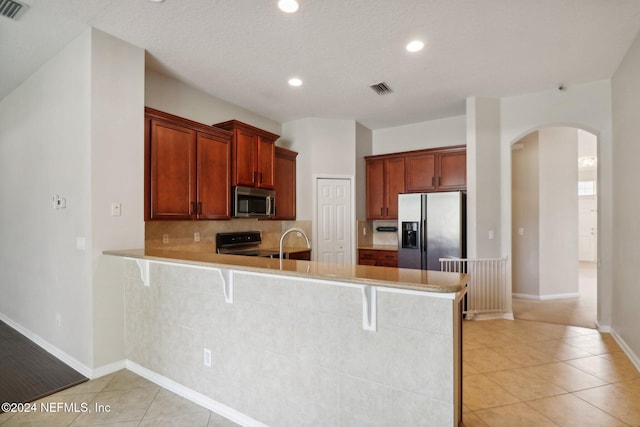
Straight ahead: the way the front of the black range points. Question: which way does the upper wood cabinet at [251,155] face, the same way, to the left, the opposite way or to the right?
the same way

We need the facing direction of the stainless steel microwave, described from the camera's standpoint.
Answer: facing the viewer and to the right of the viewer

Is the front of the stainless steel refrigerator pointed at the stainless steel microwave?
no

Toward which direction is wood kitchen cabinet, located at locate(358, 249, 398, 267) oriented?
toward the camera

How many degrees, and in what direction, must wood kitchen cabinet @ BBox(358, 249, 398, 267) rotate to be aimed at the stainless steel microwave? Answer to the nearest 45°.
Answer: approximately 45° to its right

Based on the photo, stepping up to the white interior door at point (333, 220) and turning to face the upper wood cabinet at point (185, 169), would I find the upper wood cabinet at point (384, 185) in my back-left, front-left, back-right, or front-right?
back-left

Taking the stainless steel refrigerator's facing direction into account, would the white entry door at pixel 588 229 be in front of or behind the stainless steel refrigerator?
behind

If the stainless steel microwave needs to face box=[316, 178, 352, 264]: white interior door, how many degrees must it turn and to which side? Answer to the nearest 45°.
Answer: approximately 90° to its left

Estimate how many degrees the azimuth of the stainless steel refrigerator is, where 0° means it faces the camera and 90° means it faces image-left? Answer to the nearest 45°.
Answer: approximately 0°

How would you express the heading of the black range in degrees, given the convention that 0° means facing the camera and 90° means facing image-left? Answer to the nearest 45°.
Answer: approximately 315°

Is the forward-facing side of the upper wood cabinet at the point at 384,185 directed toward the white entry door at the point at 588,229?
no

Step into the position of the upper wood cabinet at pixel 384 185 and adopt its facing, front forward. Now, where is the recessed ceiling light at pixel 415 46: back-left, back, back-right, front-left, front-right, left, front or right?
front

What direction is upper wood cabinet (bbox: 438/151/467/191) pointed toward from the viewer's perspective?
toward the camera

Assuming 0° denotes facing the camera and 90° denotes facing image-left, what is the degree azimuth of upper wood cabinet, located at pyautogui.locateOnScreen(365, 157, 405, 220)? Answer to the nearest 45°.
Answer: approximately 0°

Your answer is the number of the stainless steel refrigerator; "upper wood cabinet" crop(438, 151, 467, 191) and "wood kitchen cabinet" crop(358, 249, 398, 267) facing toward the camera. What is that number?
3

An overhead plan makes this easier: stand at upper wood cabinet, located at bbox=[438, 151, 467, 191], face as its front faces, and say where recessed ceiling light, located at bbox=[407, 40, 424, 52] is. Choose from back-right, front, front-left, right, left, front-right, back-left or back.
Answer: front

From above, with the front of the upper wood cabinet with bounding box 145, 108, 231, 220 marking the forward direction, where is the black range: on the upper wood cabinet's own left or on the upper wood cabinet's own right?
on the upper wood cabinet's own left

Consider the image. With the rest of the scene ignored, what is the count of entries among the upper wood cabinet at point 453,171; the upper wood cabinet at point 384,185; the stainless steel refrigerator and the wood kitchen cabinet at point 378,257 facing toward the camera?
4

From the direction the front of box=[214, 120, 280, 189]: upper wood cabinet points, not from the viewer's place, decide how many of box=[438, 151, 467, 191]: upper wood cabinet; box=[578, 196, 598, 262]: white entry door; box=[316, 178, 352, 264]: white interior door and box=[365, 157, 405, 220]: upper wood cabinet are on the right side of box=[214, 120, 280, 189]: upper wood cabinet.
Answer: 0
